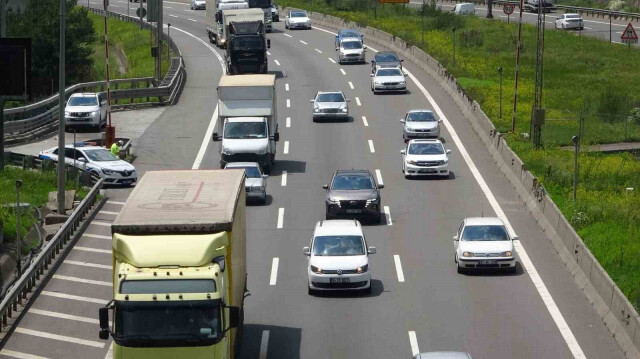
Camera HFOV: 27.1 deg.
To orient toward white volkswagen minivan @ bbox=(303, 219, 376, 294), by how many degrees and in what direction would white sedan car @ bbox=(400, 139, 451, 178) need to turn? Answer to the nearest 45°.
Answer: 0° — it already faces it

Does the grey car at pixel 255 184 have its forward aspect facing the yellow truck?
yes

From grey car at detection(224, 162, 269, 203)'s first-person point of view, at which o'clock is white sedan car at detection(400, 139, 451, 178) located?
The white sedan car is roughly at 8 o'clock from the grey car.

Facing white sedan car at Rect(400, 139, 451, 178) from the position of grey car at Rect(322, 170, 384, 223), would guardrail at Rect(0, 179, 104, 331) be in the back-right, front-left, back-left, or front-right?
back-left

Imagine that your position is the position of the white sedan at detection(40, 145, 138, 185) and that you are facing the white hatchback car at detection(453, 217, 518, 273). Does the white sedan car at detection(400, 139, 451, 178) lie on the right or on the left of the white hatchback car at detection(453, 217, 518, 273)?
left

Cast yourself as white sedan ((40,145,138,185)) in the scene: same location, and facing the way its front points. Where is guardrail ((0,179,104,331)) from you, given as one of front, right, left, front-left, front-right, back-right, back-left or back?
front-right

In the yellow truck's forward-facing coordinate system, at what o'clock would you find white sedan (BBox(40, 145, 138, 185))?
The white sedan is roughly at 6 o'clock from the yellow truck.

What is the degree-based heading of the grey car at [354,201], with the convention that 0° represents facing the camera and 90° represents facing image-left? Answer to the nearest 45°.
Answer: approximately 0°

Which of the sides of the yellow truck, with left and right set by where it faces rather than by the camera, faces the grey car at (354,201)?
back

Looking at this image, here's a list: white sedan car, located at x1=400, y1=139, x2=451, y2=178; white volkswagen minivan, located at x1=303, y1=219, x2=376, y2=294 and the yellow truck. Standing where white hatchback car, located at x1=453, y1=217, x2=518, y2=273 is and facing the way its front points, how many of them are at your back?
1

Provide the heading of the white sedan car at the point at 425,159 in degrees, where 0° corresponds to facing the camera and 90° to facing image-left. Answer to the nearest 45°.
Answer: approximately 0°

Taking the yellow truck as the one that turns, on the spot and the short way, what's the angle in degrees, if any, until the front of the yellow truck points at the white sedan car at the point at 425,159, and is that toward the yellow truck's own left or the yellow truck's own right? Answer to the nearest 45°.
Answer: approximately 180°

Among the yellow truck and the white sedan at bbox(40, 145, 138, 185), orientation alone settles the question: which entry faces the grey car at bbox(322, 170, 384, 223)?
the white sedan
